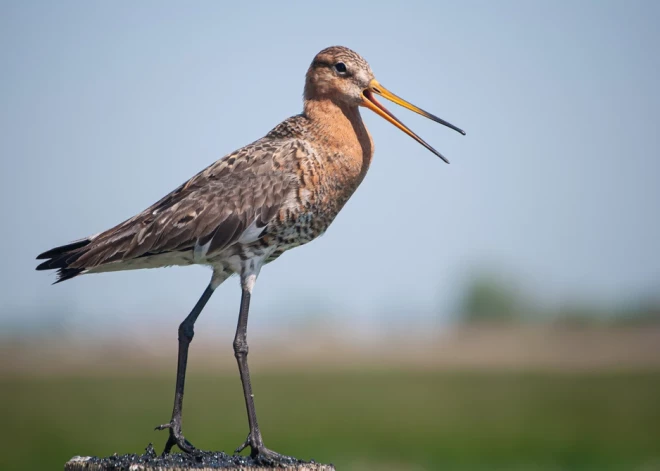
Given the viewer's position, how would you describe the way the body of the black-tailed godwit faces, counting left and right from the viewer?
facing to the right of the viewer
